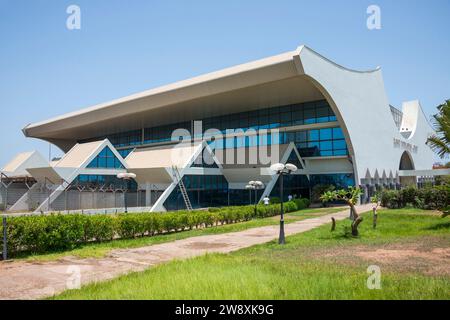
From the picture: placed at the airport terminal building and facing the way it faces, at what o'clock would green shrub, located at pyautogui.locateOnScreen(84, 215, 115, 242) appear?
The green shrub is roughly at 11 o'clock from the airport terminal building.

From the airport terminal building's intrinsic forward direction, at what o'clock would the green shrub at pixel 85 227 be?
The green shrub is roughly at 11 o'clock from the airport terminal building.

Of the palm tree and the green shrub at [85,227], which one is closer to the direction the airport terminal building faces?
the green shrub

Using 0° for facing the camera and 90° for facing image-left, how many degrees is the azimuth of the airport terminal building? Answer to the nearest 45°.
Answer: approximately 45°
